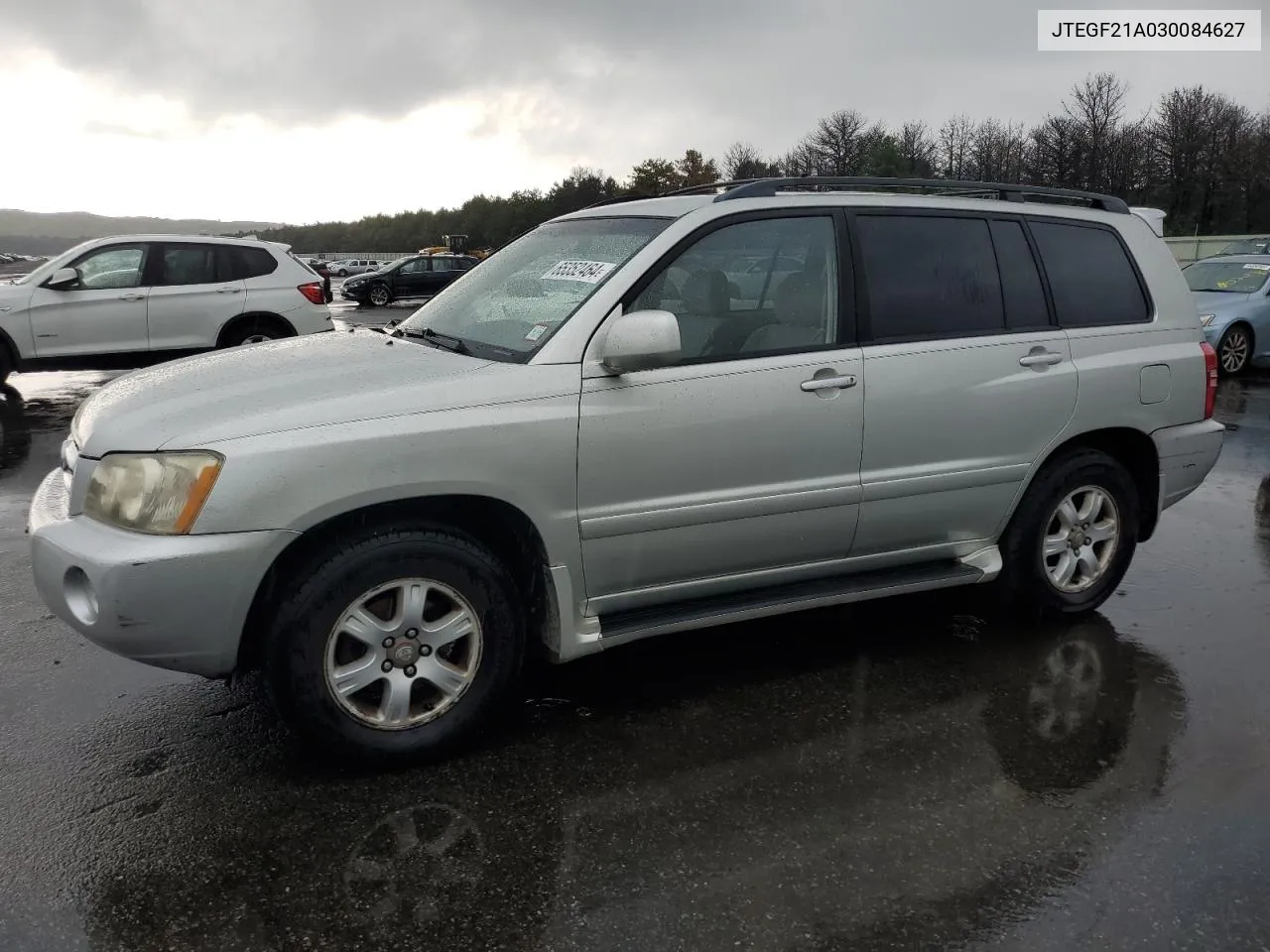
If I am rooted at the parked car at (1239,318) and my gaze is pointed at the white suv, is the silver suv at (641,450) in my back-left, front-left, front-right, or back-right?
front-left

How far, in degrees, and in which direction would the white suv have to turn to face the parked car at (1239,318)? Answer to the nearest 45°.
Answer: approximately 180°

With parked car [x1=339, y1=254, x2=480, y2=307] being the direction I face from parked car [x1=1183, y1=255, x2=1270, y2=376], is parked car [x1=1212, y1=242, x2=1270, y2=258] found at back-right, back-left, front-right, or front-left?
front-right

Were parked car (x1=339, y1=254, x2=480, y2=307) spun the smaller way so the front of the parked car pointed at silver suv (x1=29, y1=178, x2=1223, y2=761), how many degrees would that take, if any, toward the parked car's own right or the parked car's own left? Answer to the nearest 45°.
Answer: approximately 45° to the parked car's own left

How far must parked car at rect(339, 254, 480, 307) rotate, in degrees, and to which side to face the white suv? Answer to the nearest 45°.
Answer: approximately 45° to its left

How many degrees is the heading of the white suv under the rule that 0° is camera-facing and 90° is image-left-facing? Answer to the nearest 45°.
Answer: approximately 90°

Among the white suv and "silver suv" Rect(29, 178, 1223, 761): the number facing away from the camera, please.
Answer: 0

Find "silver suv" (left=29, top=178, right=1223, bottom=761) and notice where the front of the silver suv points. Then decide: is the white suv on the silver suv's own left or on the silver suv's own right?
on the silver suv's own right

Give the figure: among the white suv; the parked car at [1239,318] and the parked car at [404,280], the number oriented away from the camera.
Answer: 0

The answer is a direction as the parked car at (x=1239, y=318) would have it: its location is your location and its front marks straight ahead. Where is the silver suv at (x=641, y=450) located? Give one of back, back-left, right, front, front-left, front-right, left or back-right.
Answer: front-left

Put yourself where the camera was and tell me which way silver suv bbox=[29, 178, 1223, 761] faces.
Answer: facing the viewer and to the left of the viewer

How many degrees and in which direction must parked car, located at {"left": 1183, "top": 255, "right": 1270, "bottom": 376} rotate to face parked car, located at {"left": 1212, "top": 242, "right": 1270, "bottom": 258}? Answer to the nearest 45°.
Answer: approximately 135° to its right
